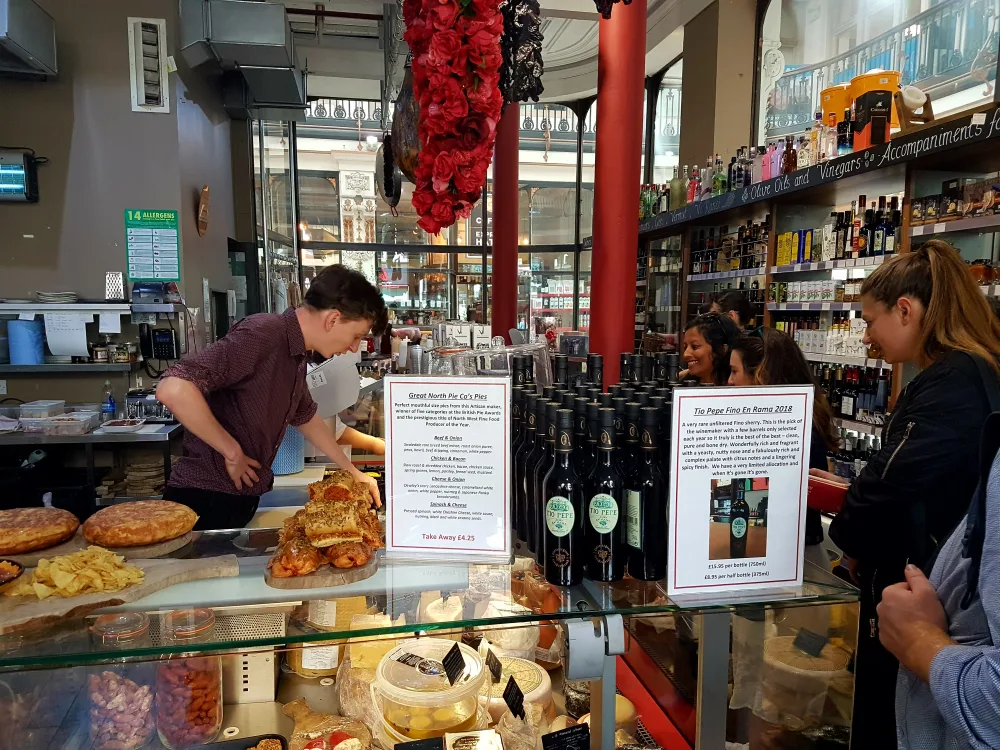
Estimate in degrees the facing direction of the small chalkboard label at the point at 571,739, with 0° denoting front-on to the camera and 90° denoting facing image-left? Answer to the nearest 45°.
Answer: approximately 0°

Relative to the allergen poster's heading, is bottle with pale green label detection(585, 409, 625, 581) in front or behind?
in front

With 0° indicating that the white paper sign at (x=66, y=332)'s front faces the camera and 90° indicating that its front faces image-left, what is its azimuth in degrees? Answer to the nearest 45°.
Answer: approximately 0°

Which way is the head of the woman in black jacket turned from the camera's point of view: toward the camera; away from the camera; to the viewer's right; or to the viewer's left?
to the viewer's left

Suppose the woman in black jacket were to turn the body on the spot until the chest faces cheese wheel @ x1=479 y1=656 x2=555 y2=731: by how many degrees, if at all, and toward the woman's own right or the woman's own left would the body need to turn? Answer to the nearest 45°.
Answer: approximately 45° to the woman's own left

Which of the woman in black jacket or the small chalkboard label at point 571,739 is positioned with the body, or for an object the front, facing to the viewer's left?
the woman in black jacket

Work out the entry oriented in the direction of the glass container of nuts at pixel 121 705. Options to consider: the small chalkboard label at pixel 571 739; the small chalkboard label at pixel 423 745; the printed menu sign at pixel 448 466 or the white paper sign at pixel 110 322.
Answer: the white paper sign
